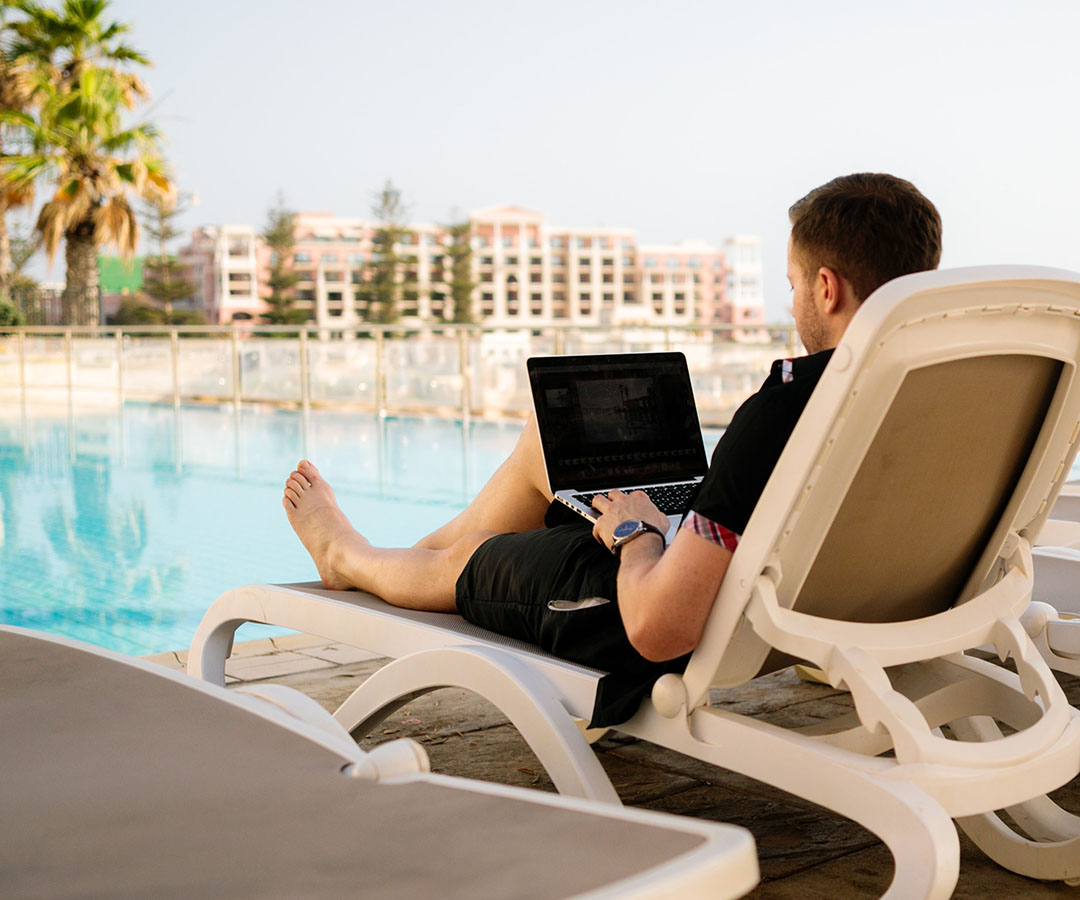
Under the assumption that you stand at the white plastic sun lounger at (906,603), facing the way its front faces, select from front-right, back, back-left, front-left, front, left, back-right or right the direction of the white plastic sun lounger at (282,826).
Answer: left

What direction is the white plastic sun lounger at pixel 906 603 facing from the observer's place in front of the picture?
facing away from the viewer and to the left of the viewer

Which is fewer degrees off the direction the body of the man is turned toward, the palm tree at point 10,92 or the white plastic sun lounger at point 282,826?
the palm tree

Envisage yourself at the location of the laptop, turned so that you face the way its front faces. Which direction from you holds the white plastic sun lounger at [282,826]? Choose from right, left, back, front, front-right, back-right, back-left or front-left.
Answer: front-right

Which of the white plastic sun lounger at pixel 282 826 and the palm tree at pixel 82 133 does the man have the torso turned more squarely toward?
the palm tree

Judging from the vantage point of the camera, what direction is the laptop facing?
facing the viewer and to the right of the viewer

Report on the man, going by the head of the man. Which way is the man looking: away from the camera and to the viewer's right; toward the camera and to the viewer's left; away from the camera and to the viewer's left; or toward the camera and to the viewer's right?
away from the camera and to the viewer's left

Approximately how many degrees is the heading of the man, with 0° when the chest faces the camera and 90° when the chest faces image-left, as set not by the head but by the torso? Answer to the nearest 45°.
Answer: approximately 135°

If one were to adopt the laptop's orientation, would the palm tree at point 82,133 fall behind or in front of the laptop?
behind

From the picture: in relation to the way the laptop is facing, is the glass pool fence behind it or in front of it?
behind

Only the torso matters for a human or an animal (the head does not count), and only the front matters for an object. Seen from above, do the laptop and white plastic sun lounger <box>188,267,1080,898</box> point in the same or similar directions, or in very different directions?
very different directions

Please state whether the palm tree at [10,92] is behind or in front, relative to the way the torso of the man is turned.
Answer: in front

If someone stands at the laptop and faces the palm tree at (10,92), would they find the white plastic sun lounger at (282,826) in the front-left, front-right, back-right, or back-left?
back-left
